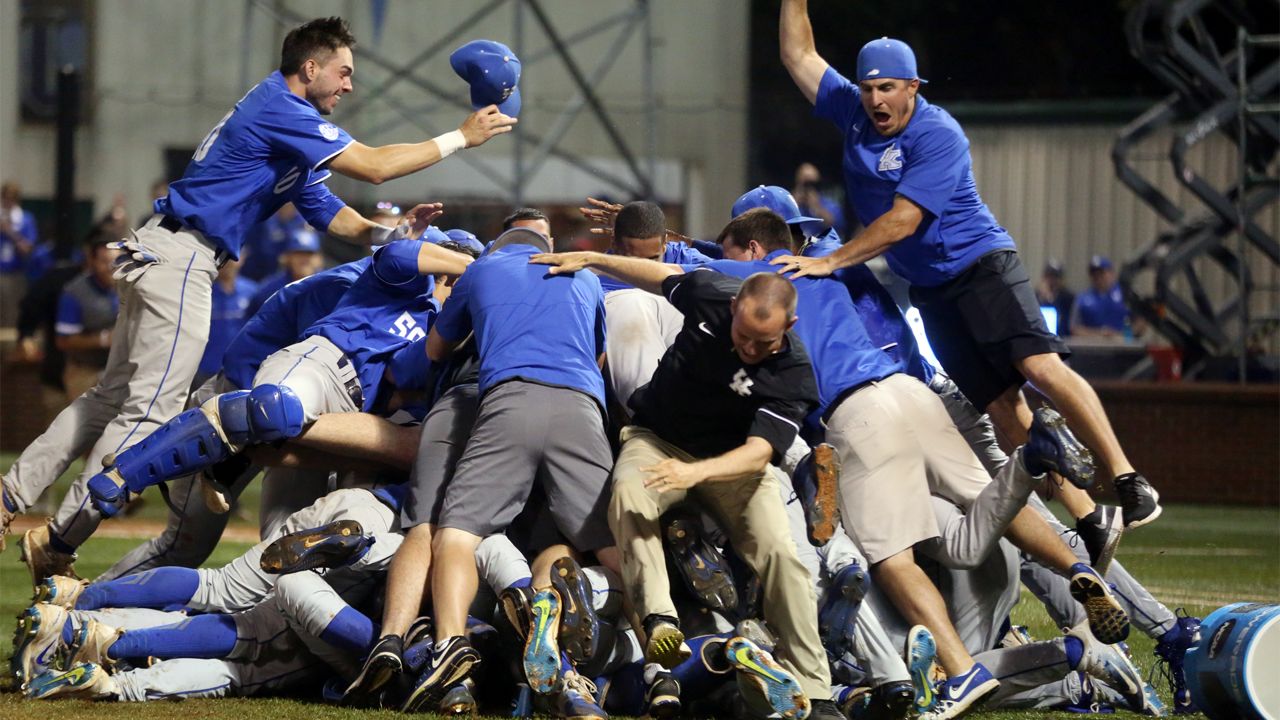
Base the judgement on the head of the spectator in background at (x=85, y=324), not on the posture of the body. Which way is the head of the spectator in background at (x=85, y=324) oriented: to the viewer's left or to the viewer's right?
to the viewer's right

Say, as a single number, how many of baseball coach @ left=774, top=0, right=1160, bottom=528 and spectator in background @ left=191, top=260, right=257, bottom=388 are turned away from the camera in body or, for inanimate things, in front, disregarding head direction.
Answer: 0

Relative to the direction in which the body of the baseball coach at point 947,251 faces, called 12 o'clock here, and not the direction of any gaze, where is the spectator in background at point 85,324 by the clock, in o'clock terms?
The spectator in background is roughly at 3 o'clock from the baseball coach.

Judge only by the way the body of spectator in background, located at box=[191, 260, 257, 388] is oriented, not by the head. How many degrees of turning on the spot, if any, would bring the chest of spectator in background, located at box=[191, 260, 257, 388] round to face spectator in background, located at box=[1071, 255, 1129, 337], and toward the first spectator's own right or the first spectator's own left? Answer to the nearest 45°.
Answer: approximately 135° to the first spectator's own left

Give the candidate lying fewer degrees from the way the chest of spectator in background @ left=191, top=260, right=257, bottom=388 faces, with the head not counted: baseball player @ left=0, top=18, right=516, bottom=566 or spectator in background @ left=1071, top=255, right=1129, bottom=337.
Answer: the baseball player

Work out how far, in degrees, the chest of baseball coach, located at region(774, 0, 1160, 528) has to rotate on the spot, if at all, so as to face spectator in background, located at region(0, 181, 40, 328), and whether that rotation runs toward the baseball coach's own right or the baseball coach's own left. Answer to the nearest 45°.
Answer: approximately 90° to the baseball coach's own right

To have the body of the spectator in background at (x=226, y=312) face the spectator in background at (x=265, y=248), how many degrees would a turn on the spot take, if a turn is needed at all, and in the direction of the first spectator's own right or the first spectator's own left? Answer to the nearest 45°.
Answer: approximately 180°

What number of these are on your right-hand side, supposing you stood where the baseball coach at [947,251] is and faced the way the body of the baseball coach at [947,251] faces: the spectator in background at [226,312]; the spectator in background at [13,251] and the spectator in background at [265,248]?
3

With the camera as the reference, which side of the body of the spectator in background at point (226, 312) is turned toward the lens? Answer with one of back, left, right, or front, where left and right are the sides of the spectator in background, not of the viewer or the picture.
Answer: front

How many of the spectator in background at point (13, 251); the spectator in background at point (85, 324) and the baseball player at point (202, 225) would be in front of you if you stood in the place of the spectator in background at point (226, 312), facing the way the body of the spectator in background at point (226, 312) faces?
1

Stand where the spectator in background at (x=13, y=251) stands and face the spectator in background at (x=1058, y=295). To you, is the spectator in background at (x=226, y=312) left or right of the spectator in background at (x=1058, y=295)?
right

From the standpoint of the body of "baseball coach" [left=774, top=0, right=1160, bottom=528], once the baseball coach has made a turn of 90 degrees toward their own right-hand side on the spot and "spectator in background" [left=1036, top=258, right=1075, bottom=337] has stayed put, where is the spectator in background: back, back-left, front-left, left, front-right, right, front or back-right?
front-right

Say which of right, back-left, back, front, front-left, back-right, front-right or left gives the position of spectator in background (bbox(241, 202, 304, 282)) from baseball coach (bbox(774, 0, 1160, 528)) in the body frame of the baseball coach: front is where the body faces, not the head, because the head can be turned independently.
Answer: right

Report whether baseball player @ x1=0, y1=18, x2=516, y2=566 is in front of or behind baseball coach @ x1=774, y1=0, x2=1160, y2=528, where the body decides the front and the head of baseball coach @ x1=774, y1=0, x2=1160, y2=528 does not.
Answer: in front

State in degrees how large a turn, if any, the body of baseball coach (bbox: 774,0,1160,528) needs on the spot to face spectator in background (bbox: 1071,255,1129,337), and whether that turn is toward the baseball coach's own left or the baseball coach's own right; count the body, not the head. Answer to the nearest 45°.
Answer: approximately 135° to the baseball coach's own right

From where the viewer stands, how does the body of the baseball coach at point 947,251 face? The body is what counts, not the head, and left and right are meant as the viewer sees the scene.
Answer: facing the viewer and to the left of the viewer
